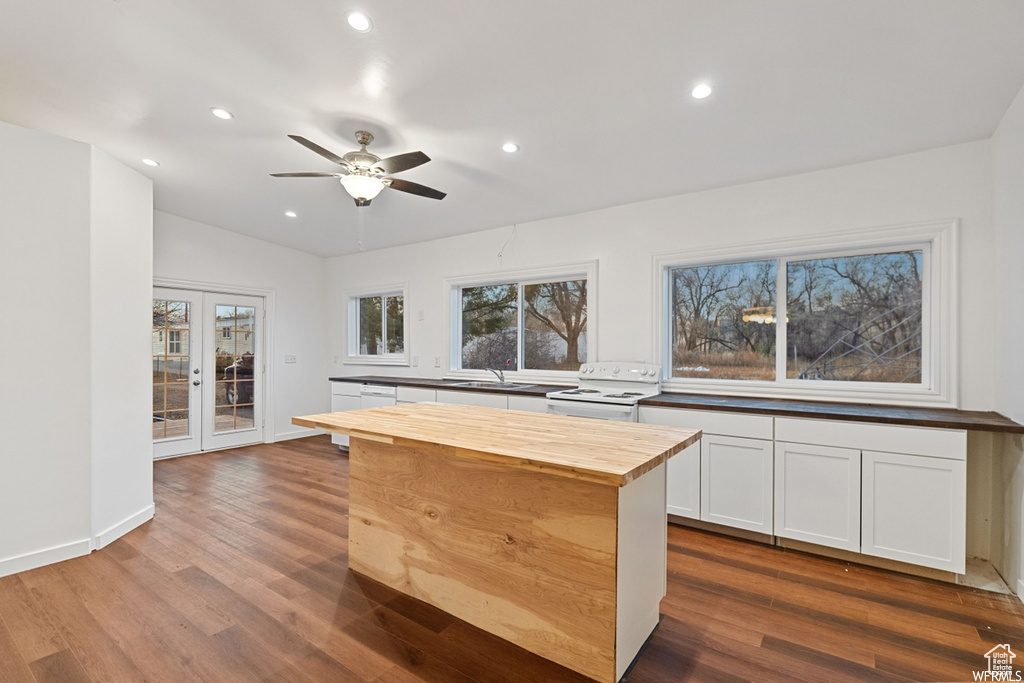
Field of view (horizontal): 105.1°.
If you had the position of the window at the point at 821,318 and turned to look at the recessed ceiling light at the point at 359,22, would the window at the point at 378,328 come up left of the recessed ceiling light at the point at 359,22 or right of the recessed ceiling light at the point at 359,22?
right

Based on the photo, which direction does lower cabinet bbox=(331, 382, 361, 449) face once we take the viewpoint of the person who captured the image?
facing the viewer and to the left of the viewer

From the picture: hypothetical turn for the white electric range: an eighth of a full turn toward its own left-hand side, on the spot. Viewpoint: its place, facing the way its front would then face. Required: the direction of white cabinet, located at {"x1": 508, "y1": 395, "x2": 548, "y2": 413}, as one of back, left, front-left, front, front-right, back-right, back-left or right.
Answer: right

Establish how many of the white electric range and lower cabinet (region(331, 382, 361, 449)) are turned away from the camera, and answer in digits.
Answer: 0

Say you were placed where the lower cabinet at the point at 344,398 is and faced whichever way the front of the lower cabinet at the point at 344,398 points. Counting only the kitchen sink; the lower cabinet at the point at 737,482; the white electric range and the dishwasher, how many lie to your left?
4

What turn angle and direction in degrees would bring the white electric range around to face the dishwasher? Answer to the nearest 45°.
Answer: approximately 45° to its right

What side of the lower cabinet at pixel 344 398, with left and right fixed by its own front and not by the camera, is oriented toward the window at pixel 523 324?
left

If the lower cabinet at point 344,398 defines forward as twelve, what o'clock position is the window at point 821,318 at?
The window is roughly at 9 o'clock from the lower cabinet.
